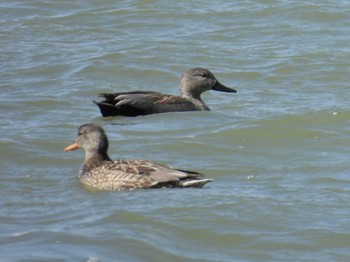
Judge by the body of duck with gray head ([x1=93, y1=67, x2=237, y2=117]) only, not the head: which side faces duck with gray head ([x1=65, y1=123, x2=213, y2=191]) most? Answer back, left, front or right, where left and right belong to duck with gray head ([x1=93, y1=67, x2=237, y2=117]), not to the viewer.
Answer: right

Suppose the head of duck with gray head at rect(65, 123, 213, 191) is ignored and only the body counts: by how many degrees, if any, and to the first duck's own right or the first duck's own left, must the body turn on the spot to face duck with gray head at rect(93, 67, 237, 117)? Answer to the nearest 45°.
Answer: approximately 90° to the first duck's own right

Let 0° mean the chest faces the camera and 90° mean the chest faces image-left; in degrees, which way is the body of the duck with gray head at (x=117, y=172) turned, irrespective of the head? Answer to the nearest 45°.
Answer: approximately 90°

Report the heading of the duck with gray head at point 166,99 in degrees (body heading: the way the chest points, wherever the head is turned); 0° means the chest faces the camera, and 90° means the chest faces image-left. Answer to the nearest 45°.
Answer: approximately 270°

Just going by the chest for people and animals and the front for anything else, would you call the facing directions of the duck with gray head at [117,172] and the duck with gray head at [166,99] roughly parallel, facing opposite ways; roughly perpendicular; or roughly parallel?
roughly parallel, facing opposite ways

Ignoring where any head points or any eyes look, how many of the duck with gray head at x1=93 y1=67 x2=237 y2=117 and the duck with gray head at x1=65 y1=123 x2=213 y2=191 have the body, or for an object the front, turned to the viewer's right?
1

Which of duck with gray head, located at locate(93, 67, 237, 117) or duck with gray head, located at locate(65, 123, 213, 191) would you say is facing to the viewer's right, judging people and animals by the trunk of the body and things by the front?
duck with gray head, located at locate(93, 67, 237, 117)
